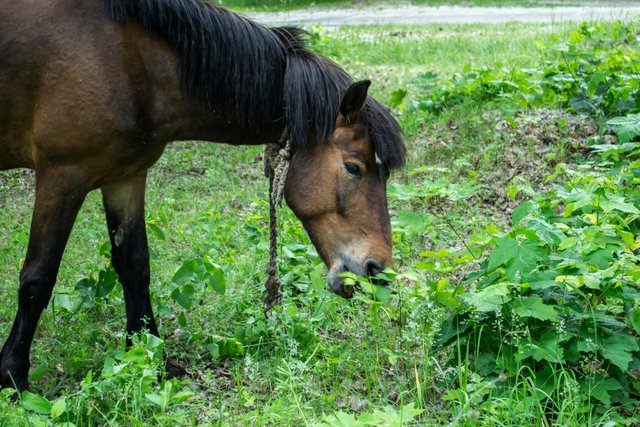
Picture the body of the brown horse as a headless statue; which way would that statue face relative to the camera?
to the viewer's right
